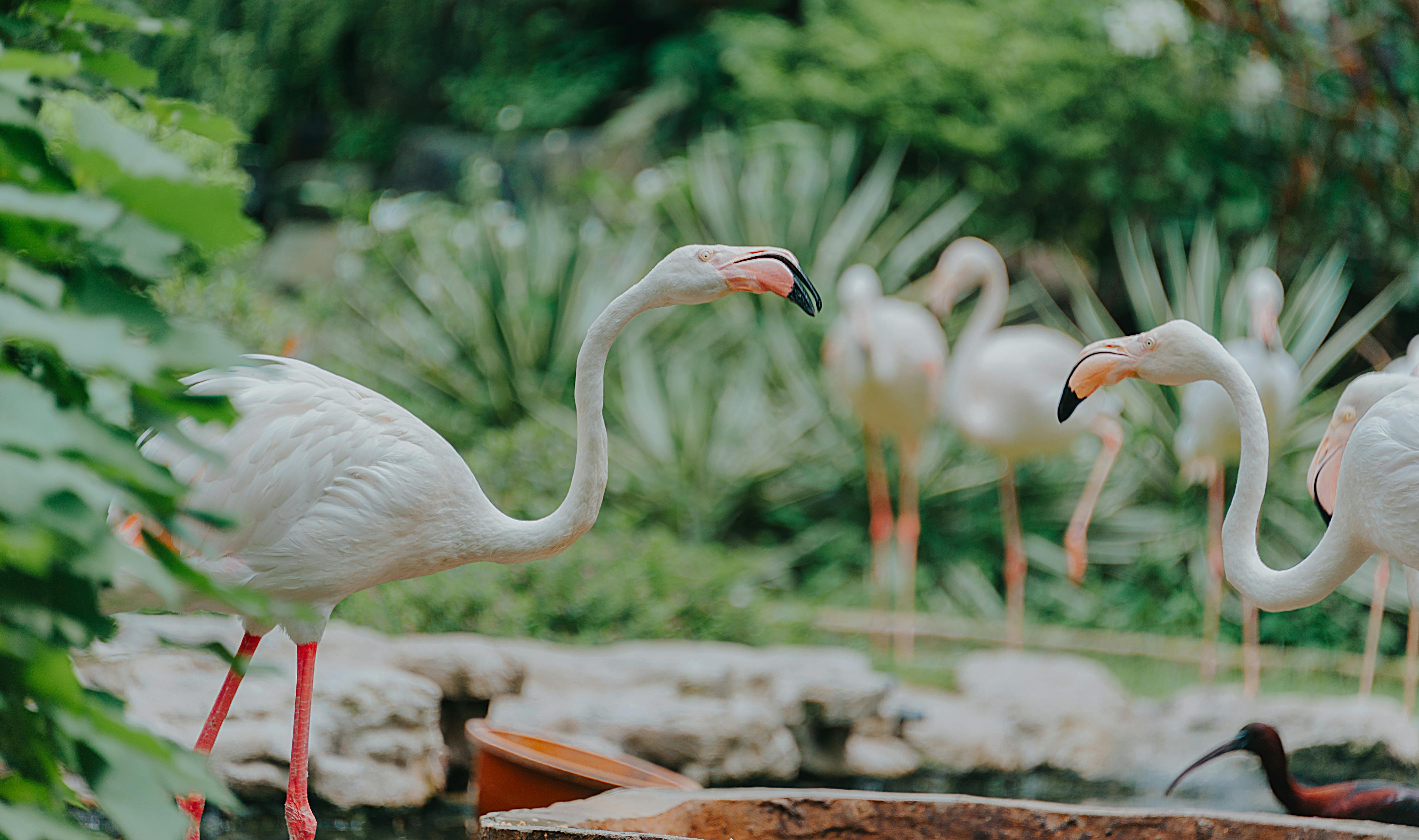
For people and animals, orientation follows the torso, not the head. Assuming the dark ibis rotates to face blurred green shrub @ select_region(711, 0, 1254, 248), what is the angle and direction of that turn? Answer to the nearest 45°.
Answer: approximately 90° to its right

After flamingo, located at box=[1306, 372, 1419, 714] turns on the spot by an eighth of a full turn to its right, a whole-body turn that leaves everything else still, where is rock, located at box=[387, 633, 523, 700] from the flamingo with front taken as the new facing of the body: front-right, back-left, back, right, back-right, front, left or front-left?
front-left

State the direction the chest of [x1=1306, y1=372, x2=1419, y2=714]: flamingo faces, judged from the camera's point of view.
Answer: to the viewer's left

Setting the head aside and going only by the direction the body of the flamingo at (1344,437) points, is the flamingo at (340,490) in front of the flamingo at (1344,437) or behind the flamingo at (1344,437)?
in front

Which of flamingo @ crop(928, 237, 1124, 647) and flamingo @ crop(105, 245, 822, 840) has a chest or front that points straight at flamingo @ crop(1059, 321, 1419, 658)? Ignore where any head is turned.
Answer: flamingo @ crop(105, 245, 822, 840)

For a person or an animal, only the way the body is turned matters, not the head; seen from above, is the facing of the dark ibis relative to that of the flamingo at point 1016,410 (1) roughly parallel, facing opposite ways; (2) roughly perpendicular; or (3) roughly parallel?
roughly parallel

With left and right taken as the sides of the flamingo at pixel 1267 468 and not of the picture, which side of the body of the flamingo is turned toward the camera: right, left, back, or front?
left

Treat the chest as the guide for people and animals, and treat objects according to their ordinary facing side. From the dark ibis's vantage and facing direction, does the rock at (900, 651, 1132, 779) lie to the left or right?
on its right

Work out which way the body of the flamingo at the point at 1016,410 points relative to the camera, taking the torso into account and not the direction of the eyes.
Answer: to the viewer's left

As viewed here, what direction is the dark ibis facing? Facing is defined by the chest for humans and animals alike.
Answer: to the viewer's left

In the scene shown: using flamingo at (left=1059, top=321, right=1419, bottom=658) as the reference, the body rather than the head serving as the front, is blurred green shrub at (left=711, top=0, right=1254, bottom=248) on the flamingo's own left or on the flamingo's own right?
on the flamingo's own right

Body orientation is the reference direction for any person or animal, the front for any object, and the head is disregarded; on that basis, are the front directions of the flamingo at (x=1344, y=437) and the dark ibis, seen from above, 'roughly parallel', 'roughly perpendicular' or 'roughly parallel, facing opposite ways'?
roughly parallel

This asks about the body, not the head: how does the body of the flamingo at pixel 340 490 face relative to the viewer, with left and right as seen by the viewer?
facing to the right of the viewer

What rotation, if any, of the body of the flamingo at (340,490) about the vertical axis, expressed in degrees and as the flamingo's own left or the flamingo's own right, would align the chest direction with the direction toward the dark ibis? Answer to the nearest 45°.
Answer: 0° — it already faces it

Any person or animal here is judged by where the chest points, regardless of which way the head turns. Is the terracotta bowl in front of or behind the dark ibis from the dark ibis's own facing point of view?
in front

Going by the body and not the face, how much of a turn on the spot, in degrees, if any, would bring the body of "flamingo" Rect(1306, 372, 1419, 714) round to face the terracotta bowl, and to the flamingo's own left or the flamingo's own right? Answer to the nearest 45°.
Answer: approximately 45° to the flamingo's own left

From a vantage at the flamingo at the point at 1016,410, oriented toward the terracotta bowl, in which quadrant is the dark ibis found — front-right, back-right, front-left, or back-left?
front-left
